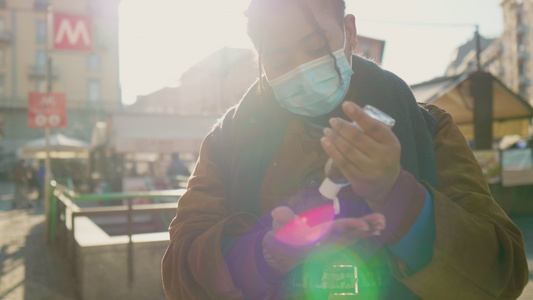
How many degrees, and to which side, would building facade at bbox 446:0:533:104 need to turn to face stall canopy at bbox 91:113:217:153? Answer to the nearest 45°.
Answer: approximately 90° to its left

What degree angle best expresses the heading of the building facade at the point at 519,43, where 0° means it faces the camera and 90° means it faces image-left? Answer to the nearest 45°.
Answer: approximately 90°

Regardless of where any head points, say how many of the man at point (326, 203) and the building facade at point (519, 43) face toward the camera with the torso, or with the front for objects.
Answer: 1

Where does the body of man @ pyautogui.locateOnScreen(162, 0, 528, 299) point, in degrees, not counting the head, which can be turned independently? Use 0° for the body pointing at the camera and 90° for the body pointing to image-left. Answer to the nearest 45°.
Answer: approximately 0°

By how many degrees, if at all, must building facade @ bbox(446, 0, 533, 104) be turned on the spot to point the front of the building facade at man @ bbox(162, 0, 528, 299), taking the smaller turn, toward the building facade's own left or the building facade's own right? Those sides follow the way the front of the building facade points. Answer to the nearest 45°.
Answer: approximately 90° to the building facade's own left

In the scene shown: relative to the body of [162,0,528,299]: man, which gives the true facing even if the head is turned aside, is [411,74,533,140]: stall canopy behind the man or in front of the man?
behind

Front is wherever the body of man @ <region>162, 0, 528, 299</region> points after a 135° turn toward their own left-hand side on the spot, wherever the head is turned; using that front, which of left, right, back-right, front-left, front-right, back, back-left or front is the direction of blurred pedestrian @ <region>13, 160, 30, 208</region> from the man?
left

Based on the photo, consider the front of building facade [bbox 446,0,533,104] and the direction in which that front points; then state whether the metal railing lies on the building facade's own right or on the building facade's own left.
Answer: on the building facade's own left

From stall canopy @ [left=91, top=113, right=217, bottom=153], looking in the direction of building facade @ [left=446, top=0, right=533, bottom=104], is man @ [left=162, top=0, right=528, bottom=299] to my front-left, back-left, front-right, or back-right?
back-right

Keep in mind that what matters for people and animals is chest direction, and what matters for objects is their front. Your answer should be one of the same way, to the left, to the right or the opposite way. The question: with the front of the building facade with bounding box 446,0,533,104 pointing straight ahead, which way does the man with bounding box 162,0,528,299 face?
to the left

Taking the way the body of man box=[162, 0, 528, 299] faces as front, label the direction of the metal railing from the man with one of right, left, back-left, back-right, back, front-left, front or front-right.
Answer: back-right
